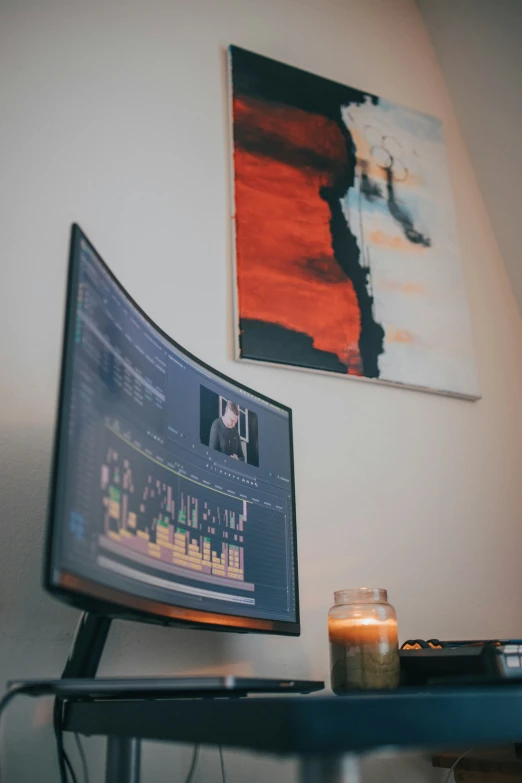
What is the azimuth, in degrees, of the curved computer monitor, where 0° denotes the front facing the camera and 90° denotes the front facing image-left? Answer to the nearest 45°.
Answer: approximately 315°
